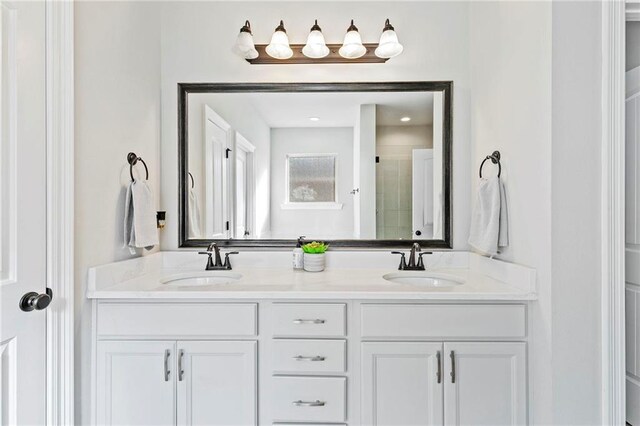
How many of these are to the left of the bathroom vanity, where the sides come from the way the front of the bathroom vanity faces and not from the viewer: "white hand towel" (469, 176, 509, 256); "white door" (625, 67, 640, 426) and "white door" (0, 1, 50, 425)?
2

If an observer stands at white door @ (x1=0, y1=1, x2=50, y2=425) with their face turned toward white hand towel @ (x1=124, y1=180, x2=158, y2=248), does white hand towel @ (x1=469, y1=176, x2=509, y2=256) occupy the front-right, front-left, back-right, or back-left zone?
front-right

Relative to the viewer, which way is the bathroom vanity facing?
toward the camera

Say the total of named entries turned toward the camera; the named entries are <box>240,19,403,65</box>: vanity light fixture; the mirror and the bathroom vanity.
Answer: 3

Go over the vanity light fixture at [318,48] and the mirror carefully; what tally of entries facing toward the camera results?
2

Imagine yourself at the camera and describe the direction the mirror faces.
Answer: facing the viewer

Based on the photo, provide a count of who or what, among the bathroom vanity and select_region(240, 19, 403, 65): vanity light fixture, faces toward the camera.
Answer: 2

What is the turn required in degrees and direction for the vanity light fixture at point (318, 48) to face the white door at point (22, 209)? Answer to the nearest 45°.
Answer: approximately 45° to its right

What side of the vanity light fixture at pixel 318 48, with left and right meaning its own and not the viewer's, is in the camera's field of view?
front

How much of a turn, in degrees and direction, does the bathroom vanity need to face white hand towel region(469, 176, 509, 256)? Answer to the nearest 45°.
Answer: approximately 90° to its left
